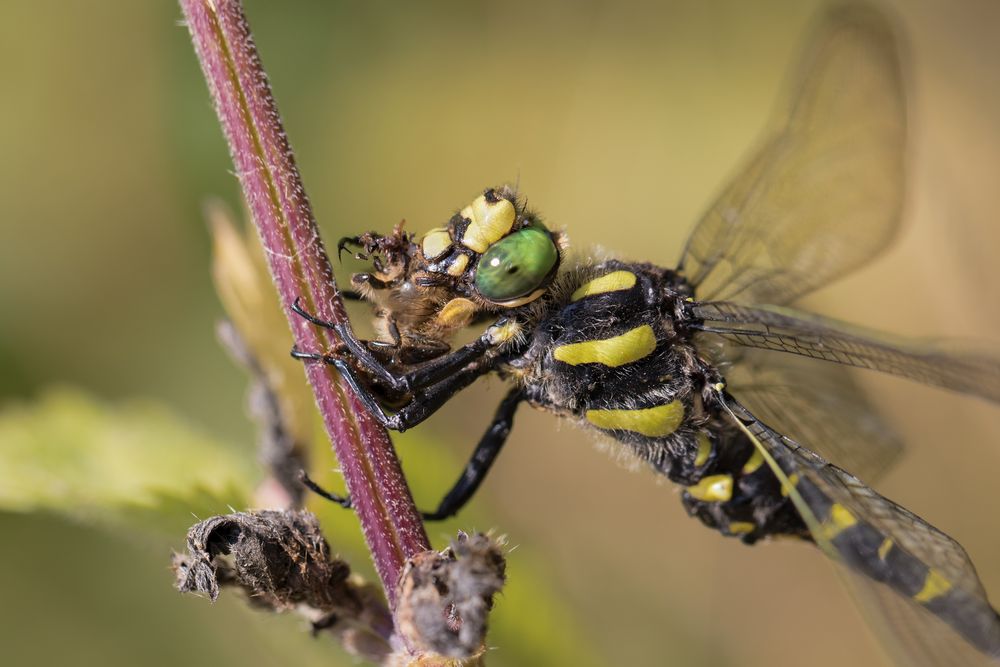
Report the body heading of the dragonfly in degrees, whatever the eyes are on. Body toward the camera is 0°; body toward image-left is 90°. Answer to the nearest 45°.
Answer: approximately 90°
